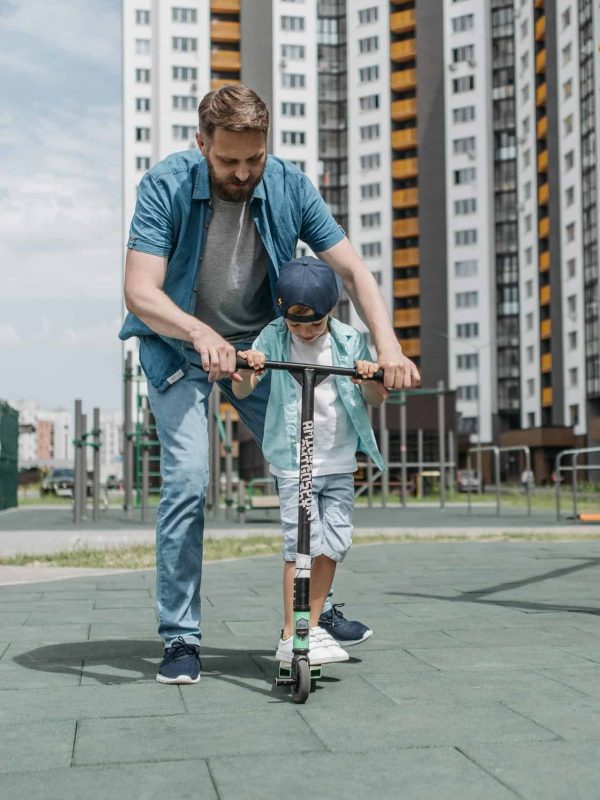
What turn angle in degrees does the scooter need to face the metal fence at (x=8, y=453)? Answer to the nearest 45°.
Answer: approximately 180°

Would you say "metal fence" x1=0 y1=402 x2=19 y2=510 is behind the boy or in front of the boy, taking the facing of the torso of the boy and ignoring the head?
behind

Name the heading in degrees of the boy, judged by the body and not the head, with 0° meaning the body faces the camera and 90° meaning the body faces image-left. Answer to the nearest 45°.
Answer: approximately 0°
